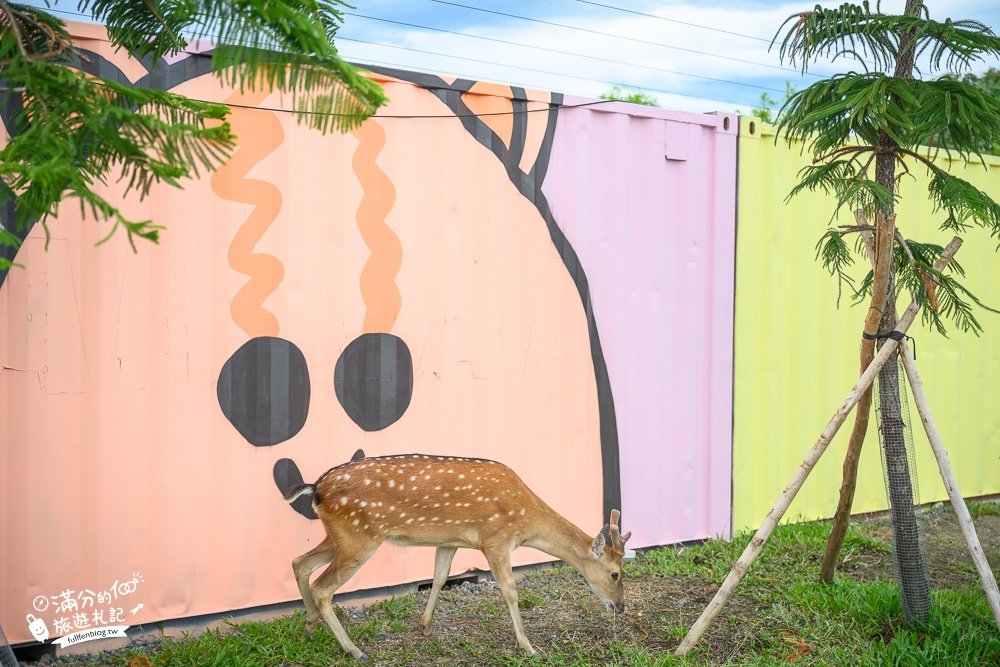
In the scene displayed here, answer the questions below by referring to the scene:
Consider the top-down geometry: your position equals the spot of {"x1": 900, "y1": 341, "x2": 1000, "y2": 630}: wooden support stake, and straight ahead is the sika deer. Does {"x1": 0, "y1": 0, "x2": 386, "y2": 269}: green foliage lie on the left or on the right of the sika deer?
left

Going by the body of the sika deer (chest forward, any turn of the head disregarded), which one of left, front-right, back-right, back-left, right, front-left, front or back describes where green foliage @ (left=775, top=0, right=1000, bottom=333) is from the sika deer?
front

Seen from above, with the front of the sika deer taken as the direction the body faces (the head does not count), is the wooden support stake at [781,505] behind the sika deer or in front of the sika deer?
in front

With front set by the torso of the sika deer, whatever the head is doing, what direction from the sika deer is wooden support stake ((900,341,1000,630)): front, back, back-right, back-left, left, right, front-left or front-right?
front

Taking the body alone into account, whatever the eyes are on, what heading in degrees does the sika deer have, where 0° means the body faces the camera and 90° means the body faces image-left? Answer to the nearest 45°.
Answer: approximately 270°

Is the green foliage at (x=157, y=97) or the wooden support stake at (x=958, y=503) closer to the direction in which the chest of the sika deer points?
the wooden support stake

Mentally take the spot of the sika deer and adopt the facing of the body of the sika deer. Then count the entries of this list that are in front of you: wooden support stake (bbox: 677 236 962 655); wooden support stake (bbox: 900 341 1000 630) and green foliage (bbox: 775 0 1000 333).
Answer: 3

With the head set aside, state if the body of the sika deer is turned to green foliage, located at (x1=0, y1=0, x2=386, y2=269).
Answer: no
